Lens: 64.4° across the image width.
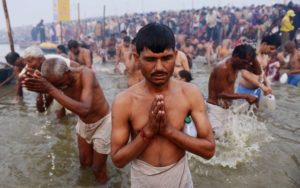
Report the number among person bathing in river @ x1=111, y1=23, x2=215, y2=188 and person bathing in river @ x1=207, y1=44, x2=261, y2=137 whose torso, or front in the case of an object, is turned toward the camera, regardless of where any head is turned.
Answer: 1

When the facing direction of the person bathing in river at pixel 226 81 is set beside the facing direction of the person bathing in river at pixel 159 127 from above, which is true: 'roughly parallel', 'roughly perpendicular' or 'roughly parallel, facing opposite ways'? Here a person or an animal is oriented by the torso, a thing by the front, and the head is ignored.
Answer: roughly perpendicular

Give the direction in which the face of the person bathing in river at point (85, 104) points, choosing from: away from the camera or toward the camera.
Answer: toward the camera

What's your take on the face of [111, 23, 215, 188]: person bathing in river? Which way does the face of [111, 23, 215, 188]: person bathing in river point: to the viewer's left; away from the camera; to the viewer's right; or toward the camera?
toward the camera

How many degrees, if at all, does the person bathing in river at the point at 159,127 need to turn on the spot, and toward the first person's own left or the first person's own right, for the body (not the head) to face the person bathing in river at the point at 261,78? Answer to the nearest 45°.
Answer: approximately 135° to the first person's own left

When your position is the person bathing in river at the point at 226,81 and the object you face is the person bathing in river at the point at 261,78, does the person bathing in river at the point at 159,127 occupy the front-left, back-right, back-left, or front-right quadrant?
back-right

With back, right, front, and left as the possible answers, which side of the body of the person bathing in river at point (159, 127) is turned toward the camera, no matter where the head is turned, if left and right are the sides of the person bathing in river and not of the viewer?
front
